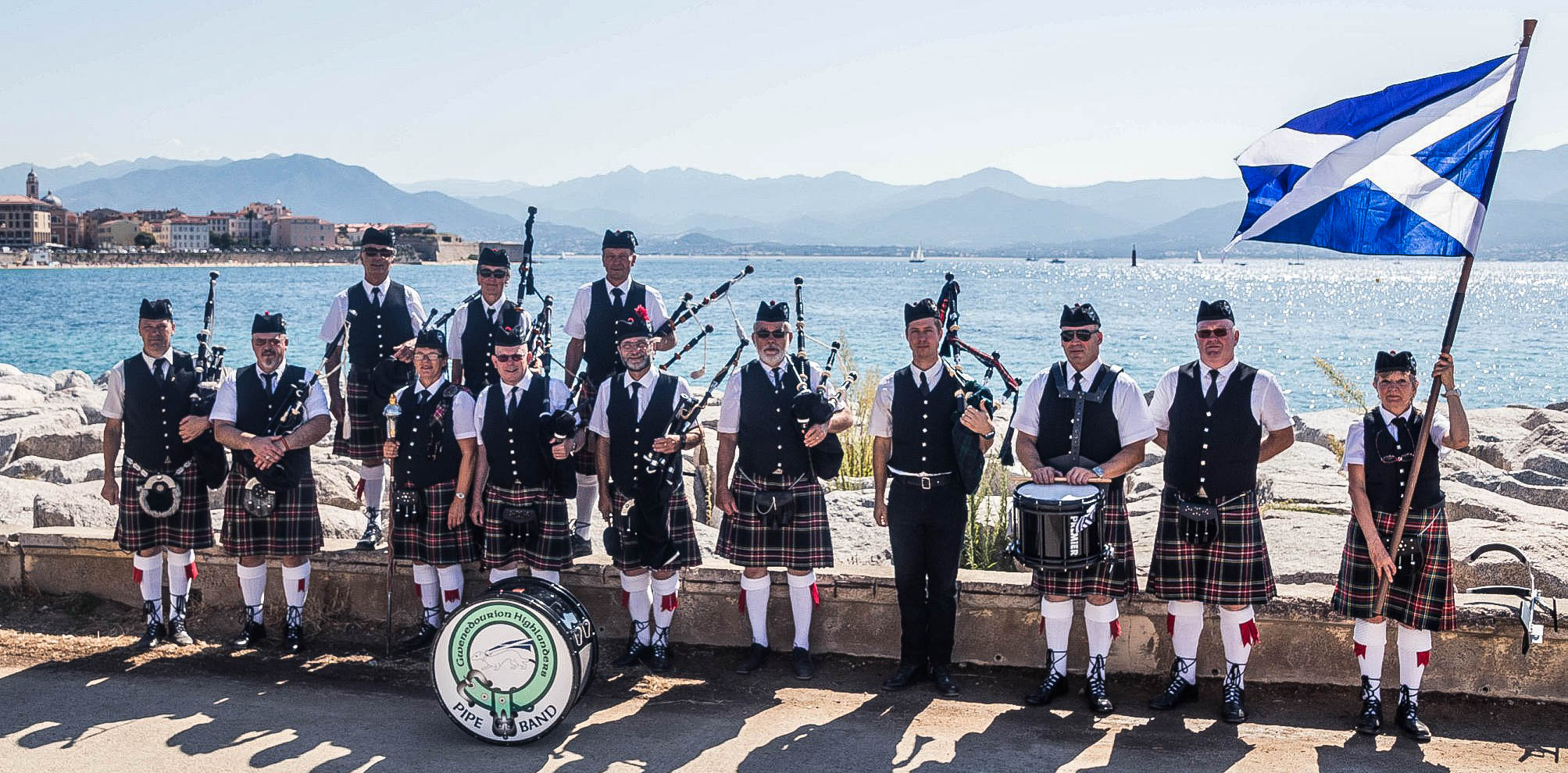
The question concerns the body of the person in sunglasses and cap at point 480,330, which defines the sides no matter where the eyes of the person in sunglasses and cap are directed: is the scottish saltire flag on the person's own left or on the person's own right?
on the person's own left

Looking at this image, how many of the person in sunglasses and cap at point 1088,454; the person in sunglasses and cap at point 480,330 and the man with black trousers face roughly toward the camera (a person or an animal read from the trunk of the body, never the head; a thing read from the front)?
3

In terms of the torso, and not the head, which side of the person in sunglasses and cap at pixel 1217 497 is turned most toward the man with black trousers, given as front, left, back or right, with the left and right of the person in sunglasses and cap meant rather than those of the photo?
right

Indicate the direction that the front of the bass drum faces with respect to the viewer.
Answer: facing the viewer and to the left of the viewer

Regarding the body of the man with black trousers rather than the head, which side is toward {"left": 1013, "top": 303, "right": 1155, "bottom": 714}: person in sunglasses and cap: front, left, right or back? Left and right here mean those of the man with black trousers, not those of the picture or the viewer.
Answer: left

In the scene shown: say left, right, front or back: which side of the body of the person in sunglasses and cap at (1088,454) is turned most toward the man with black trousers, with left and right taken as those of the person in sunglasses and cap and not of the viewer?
right

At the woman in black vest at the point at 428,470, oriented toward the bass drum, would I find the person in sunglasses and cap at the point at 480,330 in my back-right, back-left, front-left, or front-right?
back-left

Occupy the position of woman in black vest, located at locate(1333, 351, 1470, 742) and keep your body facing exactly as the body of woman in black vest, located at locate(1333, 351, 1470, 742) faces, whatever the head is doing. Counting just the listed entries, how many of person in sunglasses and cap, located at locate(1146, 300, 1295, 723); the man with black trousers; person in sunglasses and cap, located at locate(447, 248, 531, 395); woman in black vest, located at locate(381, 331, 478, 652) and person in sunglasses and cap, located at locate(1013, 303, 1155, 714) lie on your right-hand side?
5
